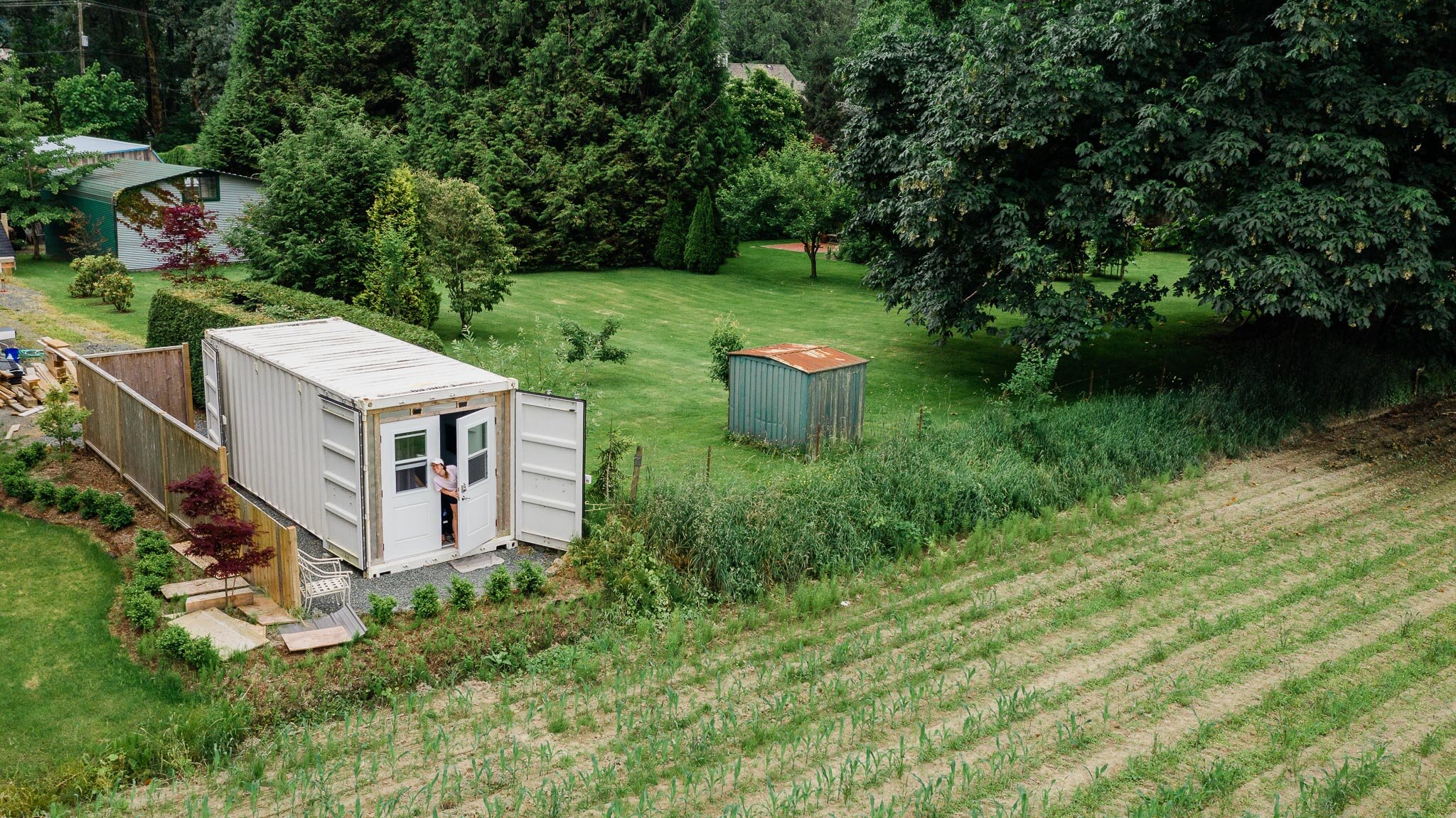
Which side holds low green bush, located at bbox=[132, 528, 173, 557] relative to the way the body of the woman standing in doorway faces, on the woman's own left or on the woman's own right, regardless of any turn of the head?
on the woman's own right

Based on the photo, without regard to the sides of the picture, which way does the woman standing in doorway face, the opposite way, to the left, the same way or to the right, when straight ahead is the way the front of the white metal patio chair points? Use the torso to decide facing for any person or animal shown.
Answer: to the right

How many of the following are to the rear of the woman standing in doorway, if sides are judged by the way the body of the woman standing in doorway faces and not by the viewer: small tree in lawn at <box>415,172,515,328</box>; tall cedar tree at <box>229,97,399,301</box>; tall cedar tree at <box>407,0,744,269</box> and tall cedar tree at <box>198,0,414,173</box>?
4

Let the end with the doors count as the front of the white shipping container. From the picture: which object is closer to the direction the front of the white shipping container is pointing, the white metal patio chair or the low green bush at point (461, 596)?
the low green bush

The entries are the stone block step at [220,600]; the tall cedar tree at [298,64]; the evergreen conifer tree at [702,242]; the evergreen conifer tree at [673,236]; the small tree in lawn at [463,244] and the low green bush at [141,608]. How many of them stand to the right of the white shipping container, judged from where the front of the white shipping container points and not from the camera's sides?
2

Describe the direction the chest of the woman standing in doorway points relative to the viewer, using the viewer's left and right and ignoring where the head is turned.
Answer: facing the viewer

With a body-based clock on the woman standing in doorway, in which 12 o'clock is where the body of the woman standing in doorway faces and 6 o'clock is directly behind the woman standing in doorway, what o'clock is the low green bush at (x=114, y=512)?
The low green bush is roughly at 4 o'clock from the woman standing in doorway.

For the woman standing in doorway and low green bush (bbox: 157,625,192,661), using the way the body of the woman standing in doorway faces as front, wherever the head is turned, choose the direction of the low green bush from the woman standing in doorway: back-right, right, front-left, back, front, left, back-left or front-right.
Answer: front-right

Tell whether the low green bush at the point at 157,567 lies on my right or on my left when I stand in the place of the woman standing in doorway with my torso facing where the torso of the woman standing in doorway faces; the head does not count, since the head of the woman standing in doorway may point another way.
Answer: on my right

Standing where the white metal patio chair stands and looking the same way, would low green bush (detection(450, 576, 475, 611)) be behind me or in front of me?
in front

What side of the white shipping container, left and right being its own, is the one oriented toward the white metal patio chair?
right

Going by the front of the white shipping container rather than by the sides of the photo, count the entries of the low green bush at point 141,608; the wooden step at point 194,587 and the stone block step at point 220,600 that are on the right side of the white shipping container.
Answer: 3

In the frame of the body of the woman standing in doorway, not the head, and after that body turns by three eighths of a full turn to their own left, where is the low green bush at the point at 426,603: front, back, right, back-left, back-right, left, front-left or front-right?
back-right

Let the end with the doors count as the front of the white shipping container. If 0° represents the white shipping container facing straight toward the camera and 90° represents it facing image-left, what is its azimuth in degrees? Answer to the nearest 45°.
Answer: approximately 315°

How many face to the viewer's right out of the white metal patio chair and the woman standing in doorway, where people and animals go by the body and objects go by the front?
1
